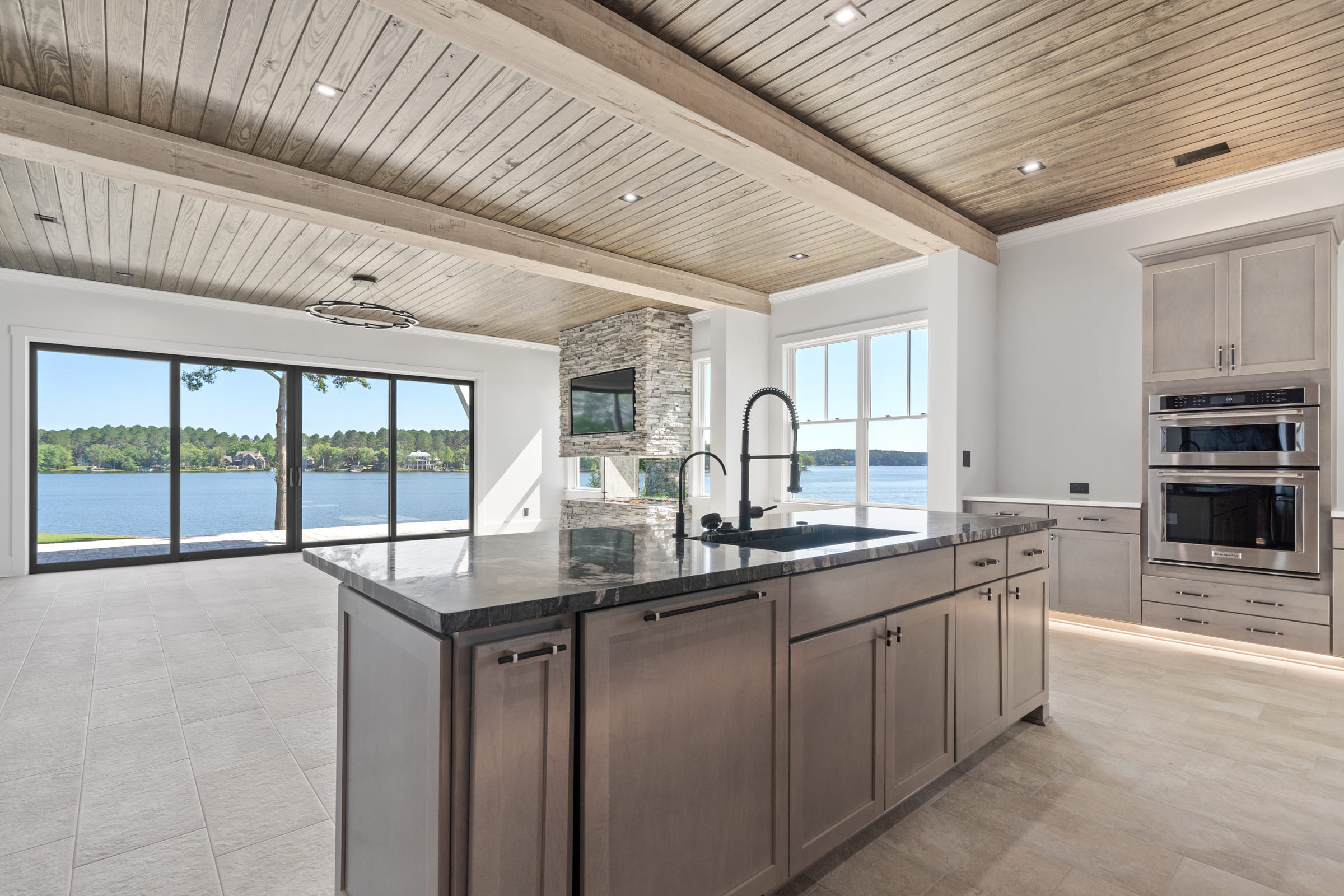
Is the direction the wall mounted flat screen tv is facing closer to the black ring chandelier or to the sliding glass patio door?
the black ring chandelier

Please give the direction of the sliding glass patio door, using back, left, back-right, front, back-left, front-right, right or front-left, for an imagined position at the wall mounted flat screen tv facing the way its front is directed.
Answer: front-right

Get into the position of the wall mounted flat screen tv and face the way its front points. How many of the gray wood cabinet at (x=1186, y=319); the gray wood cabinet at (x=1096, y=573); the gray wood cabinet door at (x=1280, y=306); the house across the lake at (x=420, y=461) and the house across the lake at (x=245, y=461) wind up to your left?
3

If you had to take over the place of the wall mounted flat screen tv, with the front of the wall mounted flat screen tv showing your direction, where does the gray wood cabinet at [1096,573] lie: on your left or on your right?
on your left

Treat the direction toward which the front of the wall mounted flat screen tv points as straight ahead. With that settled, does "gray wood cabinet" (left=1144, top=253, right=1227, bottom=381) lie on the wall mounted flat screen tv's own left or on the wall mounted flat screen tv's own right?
on the wall mounted flat screen tv's own left

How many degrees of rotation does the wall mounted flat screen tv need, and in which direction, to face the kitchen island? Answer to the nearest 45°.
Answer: approximately 45° to its left

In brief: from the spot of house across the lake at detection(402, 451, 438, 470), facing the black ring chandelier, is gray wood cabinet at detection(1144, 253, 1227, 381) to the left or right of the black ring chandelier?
left

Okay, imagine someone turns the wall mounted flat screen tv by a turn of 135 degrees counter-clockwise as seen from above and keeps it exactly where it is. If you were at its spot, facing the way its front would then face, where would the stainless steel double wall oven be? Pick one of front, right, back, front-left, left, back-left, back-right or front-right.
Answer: front-right

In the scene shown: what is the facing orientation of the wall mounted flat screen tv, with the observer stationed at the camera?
facing the viewer and to the left of the viewer

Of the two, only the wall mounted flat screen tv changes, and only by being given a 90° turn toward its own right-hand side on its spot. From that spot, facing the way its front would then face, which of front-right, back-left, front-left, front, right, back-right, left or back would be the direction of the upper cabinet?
back

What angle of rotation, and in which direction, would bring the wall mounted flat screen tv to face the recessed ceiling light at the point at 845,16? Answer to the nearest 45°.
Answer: approximately 45° to its left

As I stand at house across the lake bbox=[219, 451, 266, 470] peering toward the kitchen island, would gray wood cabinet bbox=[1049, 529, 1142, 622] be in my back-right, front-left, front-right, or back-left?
front-left

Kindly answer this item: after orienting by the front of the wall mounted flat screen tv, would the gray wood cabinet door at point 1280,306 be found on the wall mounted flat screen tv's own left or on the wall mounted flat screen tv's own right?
on the wall mounted flat screen tv's own left

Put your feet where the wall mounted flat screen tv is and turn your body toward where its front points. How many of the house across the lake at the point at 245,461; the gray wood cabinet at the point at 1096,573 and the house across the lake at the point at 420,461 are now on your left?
1
